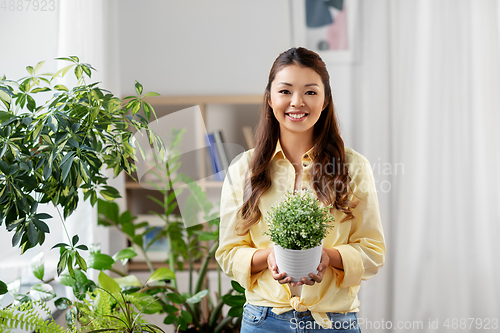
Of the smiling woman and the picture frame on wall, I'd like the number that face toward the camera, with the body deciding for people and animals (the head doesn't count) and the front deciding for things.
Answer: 2

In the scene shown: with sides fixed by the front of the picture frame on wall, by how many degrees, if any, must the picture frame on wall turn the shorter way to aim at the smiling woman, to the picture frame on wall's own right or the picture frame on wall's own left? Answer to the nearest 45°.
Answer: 0° — it already faces them

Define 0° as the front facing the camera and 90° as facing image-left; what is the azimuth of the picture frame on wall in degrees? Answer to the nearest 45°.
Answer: approximately 0°

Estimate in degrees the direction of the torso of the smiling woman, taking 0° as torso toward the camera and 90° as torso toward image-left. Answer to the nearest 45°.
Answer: approximately 0°
